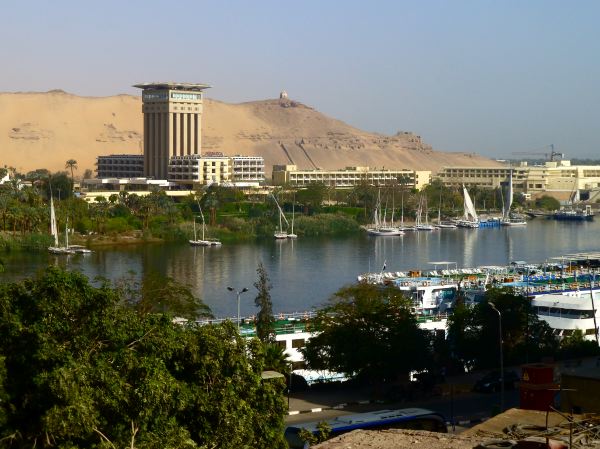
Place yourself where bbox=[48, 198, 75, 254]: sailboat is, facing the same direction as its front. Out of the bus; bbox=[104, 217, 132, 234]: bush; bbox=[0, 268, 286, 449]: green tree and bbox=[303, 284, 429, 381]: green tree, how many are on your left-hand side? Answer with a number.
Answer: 3

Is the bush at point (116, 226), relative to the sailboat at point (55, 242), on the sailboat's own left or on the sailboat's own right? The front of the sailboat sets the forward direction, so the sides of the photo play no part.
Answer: on the sailboat's own right

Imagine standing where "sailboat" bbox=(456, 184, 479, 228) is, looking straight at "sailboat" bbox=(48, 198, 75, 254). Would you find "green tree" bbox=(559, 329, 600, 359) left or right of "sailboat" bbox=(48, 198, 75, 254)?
left

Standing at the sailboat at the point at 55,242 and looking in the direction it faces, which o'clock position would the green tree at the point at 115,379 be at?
The green tree is roughly at 9 o'clock from the sailboat.

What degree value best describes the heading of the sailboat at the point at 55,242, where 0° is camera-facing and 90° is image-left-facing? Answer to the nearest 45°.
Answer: approximately 90°

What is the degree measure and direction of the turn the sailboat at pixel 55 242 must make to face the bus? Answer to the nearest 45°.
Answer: approximately 90° to its left
